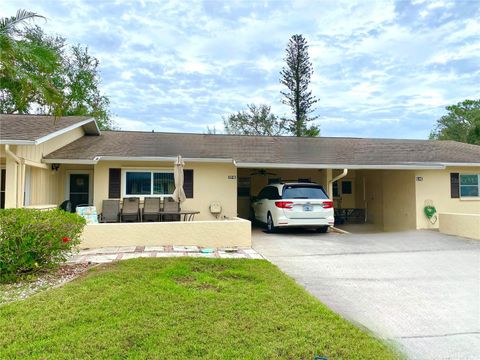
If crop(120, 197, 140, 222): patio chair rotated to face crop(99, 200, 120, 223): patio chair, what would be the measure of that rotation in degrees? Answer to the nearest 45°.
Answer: approximately 90° to its right

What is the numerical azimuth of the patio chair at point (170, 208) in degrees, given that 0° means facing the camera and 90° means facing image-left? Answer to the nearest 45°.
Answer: approximately 0°

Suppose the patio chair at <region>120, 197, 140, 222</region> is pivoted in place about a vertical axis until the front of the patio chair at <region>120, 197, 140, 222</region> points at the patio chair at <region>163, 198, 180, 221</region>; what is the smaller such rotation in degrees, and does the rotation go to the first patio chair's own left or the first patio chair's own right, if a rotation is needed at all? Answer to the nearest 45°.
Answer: approximately 90° to the first patio chair's own left

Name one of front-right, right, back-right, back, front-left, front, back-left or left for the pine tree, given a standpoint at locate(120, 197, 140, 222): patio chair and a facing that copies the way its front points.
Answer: back-left

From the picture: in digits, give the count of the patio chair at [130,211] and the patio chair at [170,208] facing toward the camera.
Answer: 2

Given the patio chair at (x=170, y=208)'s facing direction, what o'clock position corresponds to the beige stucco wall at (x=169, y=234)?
The beige stucco wall is roughly at 12 o'clock from the patio chair.

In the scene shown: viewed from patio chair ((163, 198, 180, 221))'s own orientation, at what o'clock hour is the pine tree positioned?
The pine tree is roughly at 7 o'clock from the patio chair.

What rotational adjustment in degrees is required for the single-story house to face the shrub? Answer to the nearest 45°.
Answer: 0° — it already faces it

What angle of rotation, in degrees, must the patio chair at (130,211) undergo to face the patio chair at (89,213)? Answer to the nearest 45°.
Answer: approximately 90° to its right
